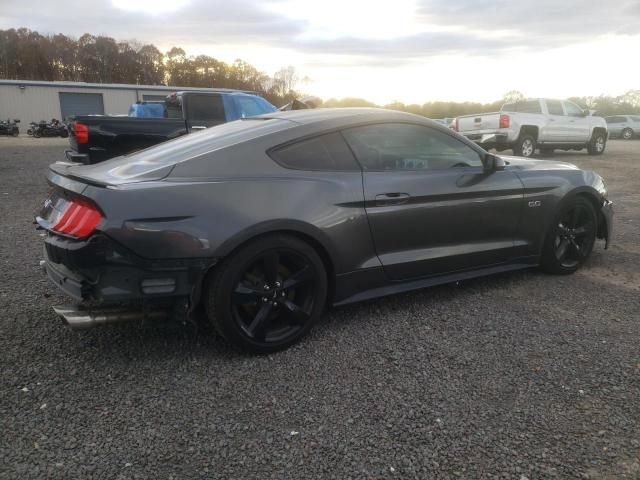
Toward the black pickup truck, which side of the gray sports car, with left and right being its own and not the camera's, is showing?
left

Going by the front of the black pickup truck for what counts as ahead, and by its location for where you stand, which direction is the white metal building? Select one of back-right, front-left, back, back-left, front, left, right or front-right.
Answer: left

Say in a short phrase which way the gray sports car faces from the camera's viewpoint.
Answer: facing away from the viewer and to the right of the viewer

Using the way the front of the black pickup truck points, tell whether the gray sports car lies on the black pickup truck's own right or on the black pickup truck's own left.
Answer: on the black pickup truck's own right

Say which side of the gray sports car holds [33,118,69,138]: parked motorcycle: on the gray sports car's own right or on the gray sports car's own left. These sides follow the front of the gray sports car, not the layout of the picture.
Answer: on the gray sports car's own left

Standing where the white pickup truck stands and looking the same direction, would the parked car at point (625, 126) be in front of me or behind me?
in front

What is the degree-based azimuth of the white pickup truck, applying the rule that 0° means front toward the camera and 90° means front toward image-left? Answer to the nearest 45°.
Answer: approximately 225°

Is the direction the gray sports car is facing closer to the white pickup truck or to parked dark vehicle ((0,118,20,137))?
the white pickup truck

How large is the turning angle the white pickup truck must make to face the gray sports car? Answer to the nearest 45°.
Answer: approximately 135° to its right

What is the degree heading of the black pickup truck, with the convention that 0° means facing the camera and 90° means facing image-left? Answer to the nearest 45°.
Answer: approximately 270°
